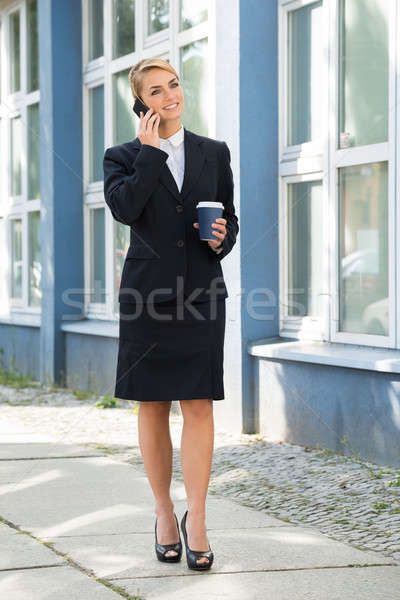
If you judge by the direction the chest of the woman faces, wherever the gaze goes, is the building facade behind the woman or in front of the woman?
behind

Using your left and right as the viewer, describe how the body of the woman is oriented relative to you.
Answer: facing the viewer

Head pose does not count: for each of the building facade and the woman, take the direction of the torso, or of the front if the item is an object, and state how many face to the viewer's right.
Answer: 0

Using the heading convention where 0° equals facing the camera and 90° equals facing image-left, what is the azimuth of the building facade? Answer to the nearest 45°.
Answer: approximately 45°
